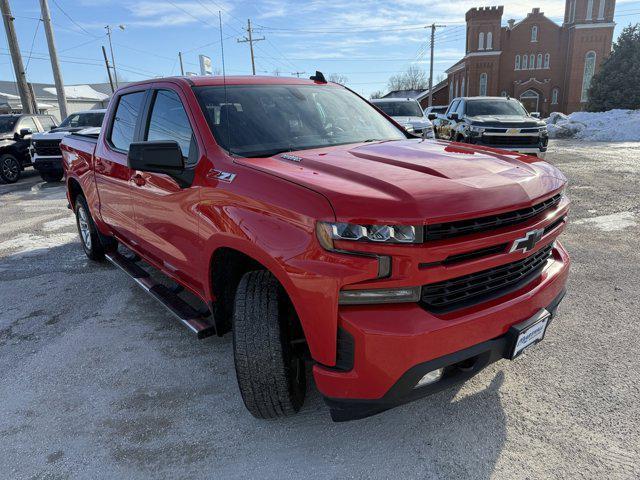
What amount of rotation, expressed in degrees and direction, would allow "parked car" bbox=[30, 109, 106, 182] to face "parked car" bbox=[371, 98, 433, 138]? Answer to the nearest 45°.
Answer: approximately 135° to its left

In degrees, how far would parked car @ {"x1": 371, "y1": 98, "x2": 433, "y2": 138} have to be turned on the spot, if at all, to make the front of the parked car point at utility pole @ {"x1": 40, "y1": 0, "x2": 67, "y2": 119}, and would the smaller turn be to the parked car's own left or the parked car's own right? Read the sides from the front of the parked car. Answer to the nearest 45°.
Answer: approximately 135° to the parked car's own right

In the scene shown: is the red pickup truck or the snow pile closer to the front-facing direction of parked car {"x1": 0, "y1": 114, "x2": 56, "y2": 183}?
the red pickup truck

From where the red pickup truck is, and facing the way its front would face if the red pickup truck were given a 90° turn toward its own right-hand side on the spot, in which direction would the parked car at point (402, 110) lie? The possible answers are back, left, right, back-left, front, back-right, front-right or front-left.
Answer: back-right

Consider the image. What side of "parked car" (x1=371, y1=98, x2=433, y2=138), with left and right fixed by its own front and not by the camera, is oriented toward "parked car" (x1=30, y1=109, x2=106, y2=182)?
right

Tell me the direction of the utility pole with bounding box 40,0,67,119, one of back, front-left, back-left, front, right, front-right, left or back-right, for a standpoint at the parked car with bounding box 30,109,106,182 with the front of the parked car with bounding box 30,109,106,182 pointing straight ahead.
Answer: back-right

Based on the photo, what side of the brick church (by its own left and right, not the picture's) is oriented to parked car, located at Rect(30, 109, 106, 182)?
front

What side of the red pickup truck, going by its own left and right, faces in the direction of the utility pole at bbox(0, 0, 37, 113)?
back

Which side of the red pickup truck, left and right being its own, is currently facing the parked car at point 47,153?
back

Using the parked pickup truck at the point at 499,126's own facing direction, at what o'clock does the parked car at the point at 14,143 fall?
the parked car at the point at 14,143 is roughly at 2 o'clock from the parked pickup truck at the point at 499,126.

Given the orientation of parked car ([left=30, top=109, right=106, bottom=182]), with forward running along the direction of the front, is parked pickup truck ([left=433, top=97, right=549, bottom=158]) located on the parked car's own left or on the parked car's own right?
on the parked car's own left

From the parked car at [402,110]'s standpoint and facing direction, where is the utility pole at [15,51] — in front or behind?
behind

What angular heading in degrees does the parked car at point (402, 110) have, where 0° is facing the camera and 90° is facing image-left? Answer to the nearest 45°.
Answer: approximately 315°

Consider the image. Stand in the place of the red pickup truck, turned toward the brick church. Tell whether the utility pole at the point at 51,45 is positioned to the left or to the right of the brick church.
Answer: left

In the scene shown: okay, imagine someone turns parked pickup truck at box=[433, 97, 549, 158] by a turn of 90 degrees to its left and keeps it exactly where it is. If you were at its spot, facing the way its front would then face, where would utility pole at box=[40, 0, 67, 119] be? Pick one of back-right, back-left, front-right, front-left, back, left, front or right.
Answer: back-left

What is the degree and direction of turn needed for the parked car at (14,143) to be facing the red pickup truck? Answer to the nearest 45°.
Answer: approximately 45° to its left

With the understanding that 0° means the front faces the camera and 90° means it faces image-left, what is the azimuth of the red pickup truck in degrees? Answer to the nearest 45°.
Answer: approximately 315°

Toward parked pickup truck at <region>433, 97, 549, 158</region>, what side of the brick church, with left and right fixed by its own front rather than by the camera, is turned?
front

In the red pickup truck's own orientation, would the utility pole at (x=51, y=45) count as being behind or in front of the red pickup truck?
behind
